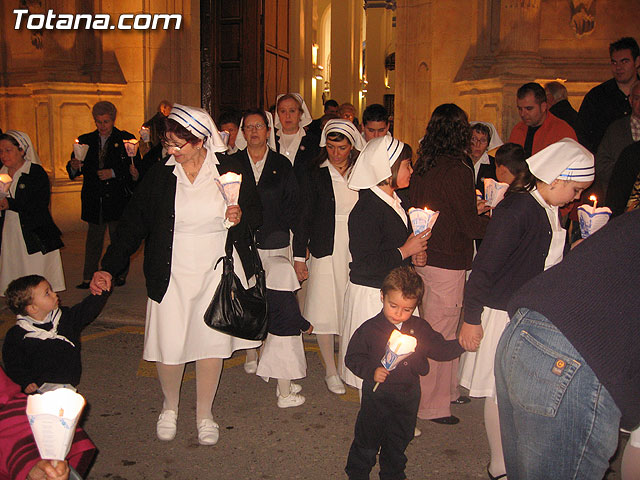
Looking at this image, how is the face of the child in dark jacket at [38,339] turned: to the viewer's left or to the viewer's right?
to the viewer's right

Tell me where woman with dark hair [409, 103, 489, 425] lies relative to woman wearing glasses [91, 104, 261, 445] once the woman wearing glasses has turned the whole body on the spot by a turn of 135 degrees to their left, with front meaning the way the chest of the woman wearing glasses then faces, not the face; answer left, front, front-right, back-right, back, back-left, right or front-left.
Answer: front-right

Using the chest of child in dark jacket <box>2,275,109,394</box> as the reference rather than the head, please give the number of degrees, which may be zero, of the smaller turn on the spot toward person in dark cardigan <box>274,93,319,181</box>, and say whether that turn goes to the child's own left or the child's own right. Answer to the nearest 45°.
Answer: approximately 90° to the child's own left

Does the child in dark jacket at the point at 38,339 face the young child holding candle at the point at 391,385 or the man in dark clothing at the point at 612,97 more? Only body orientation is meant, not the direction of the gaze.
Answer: the young child holding candle

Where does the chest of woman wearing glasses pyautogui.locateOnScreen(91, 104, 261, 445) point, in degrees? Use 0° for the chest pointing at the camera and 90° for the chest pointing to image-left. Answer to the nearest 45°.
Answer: approximately 0°
